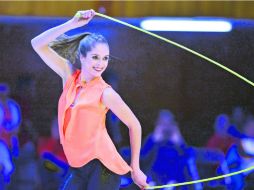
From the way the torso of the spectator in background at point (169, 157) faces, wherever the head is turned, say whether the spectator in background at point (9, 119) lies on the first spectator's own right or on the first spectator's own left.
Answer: on the first spectator's own right

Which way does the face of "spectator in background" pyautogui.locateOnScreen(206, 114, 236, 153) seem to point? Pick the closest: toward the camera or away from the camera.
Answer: toward the camera

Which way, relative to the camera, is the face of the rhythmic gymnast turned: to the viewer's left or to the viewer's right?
to the viewer's right

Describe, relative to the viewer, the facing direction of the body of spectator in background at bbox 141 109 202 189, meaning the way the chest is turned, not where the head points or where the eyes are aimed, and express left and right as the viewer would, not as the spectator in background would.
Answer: facing the viewer

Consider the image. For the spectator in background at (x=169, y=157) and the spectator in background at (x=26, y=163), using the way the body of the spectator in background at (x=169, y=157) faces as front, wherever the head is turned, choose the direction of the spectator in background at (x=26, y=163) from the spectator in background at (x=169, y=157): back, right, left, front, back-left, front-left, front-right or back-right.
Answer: right

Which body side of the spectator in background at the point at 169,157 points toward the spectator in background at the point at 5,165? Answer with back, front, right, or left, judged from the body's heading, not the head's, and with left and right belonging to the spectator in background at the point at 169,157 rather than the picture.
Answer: right

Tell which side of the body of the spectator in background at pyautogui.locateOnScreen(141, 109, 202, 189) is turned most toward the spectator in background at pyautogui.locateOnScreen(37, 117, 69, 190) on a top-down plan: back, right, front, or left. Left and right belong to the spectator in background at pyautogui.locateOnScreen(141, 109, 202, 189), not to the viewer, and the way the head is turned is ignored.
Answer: right

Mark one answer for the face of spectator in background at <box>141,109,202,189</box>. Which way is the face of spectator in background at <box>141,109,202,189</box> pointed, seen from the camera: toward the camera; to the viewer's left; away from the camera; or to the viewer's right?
toward the camera
